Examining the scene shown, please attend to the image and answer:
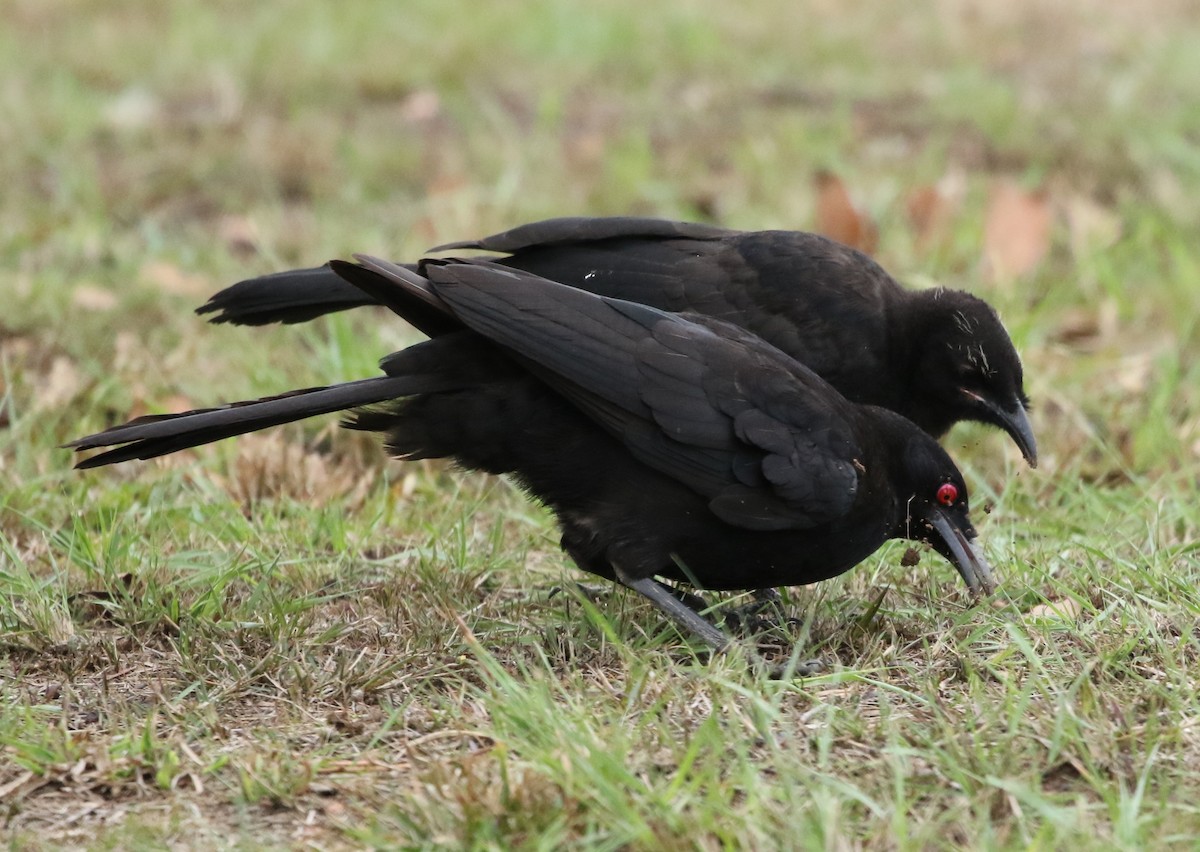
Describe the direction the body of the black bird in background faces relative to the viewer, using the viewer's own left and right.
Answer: facing to the right of the viewer

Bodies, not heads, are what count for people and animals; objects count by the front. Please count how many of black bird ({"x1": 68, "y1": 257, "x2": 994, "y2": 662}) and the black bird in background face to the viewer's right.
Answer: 2

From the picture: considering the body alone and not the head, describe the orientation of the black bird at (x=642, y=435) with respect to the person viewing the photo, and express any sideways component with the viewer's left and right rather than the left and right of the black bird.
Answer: facing to the right of the viewer

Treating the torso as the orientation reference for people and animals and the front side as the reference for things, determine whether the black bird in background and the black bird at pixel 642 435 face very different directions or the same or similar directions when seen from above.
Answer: same or similar directions

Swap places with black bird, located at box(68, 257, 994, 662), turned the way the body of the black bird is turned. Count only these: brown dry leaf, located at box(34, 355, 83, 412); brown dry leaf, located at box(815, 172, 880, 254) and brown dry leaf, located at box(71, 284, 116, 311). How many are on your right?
0

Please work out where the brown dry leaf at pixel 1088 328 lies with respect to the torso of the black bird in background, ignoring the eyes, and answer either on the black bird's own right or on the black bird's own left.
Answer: on the black bird's own left

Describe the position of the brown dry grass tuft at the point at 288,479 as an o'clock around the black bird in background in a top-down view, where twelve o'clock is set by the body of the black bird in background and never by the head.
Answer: The brown dry grass tuft is roughly at 6 o'clock from the black bird in background.

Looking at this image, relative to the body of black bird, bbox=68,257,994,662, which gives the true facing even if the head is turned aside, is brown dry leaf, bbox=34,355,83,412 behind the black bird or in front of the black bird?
behind

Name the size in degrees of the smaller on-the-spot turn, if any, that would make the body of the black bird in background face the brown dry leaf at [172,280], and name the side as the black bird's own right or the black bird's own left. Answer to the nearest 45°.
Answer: approximately 135° to the black bird's own left
